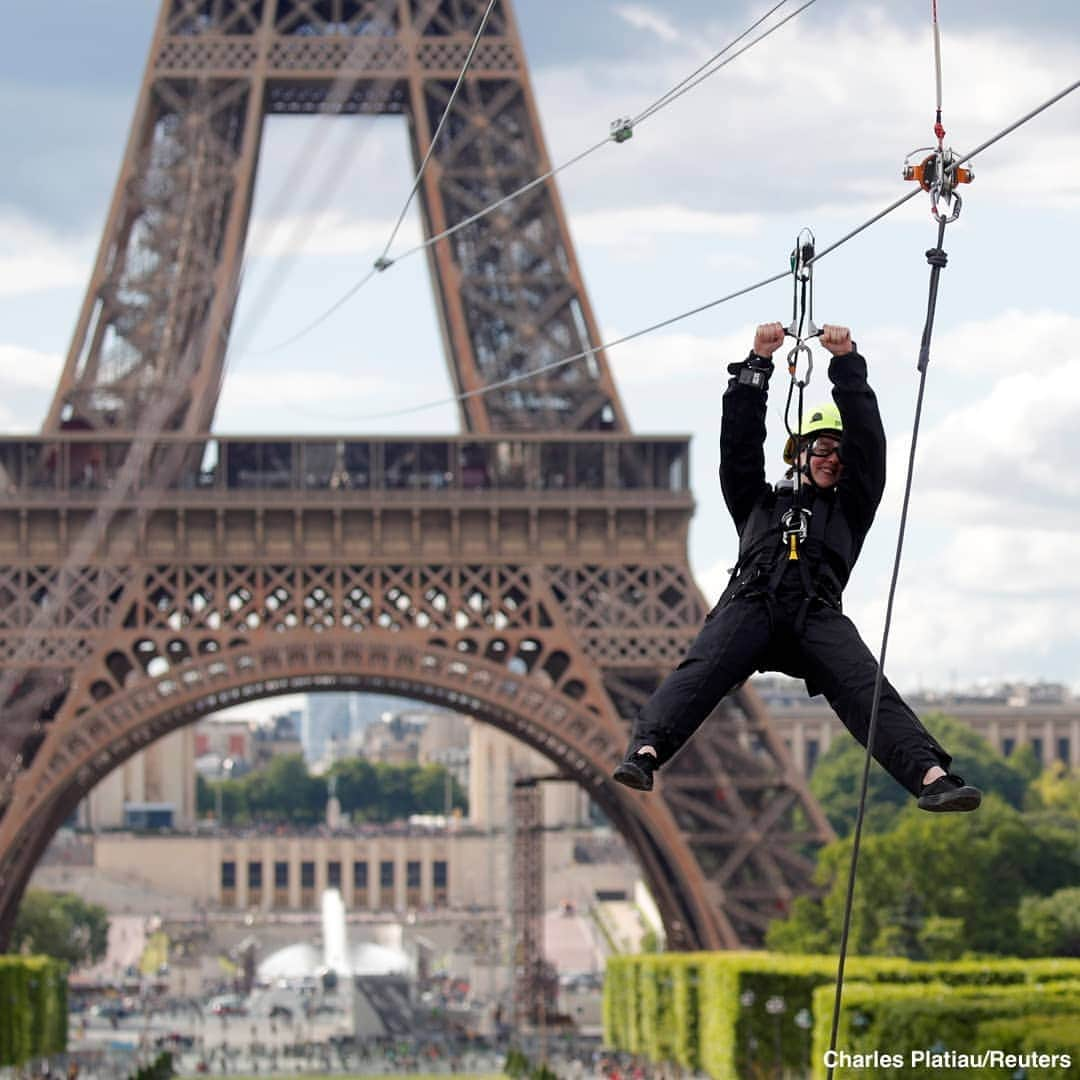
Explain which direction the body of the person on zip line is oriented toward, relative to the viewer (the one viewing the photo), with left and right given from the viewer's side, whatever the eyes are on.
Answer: facing the viewer

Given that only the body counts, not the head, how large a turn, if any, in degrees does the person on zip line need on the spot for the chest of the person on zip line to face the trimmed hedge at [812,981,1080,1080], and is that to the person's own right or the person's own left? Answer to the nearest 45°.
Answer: approximately 180°
